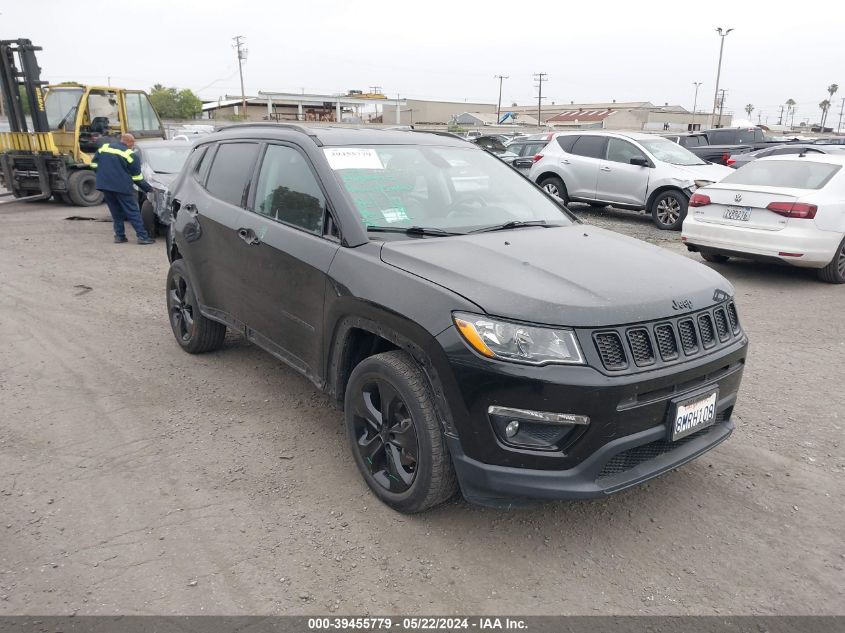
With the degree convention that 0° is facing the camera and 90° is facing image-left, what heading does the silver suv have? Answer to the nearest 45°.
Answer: approximately 315°

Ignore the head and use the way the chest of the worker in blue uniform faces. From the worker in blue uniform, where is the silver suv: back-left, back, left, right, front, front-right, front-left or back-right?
front-right

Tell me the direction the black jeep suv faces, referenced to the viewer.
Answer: facing the viewer and to the right of the viewer

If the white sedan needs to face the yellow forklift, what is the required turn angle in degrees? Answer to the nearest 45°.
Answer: approximately 135° to its left

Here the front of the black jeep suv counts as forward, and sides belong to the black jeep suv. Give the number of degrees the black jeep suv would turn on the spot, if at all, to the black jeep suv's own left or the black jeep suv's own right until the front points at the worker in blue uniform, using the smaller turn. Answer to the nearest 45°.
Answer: approximately 180°

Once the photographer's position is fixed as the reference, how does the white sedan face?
facing away from the viewer and to the right of the viewer

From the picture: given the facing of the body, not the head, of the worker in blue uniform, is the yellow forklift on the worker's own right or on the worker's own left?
on the worker's own left

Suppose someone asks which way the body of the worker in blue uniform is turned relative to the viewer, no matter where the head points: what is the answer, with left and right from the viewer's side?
facing away from the viewer and to the right of the viewer

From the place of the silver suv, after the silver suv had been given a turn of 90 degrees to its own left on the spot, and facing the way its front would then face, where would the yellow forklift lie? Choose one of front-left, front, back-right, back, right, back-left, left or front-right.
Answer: back-left

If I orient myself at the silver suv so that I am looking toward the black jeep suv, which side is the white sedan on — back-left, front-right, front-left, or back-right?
front-left
